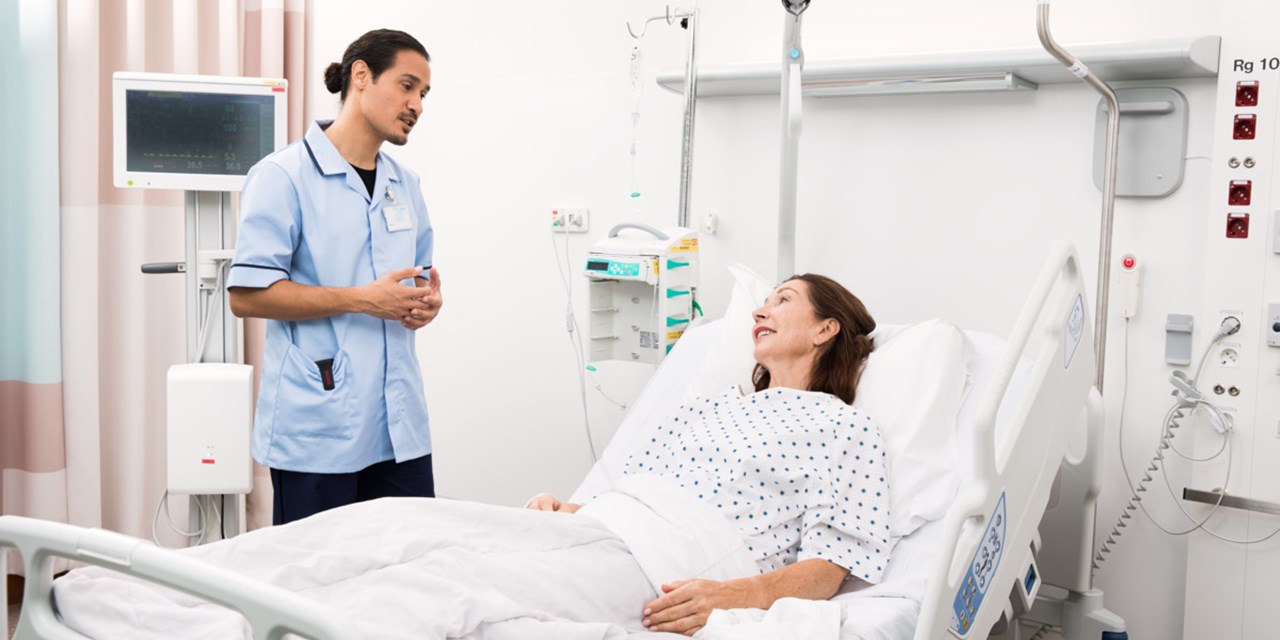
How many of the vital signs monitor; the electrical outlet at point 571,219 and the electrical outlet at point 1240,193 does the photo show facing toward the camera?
3

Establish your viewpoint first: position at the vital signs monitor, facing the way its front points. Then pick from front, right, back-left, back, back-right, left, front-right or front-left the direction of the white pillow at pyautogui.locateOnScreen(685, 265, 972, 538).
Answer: front-left

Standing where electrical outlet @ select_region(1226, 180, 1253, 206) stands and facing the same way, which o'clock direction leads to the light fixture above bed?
The light fixture above bed is roughly at 3 o'clock from the electrical outlet.

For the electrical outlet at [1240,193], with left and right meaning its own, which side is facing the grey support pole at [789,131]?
right

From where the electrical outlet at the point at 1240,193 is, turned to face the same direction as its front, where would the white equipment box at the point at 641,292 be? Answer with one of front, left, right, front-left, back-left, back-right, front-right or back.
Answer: right

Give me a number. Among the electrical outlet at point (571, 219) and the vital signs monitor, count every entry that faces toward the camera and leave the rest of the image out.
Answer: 2

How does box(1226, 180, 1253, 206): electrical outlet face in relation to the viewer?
toward the camera

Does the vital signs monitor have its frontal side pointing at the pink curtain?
no

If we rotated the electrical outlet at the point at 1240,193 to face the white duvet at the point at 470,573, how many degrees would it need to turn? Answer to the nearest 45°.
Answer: approximately 45° to its right

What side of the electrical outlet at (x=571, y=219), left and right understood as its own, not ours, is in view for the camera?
front

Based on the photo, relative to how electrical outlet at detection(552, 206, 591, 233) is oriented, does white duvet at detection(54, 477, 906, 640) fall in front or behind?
in front

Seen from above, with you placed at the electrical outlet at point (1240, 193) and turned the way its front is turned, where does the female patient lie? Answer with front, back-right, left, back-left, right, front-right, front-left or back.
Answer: front-right

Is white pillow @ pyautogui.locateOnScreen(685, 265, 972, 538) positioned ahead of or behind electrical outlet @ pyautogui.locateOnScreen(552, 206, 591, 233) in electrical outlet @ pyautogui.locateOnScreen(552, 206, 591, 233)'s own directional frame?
ahead

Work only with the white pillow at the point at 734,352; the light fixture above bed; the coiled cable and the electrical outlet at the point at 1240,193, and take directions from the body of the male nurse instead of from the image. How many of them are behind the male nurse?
0

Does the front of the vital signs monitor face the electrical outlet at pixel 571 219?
no

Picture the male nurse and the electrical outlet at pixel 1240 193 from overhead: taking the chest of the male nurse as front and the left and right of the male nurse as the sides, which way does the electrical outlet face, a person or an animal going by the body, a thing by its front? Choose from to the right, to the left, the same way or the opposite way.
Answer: to the right

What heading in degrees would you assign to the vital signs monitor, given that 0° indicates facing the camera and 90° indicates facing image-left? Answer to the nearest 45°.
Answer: approximately 0°

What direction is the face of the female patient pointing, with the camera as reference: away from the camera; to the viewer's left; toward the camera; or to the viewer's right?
to the viewer's left

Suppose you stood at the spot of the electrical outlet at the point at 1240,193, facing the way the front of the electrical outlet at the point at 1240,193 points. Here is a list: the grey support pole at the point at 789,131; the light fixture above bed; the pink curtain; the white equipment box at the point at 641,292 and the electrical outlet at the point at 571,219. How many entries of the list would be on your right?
5

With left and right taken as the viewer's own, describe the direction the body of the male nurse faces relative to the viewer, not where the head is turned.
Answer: facing the viewer and to the right of the viewer
